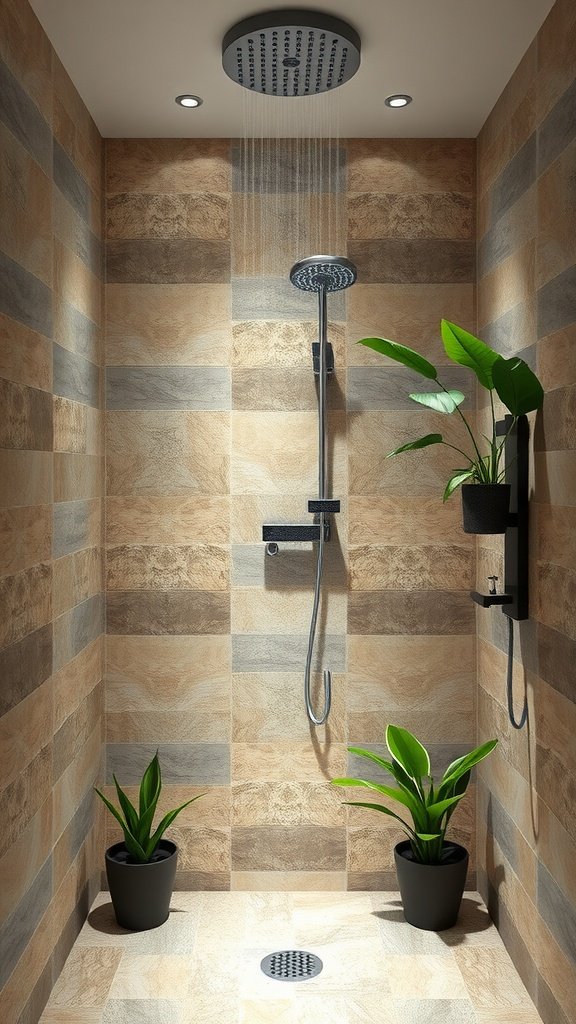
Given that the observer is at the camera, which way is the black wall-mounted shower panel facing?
facing to the left of the viewer

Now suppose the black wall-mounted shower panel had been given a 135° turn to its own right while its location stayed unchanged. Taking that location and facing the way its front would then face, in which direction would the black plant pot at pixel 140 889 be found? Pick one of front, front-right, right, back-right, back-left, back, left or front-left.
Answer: back-left
